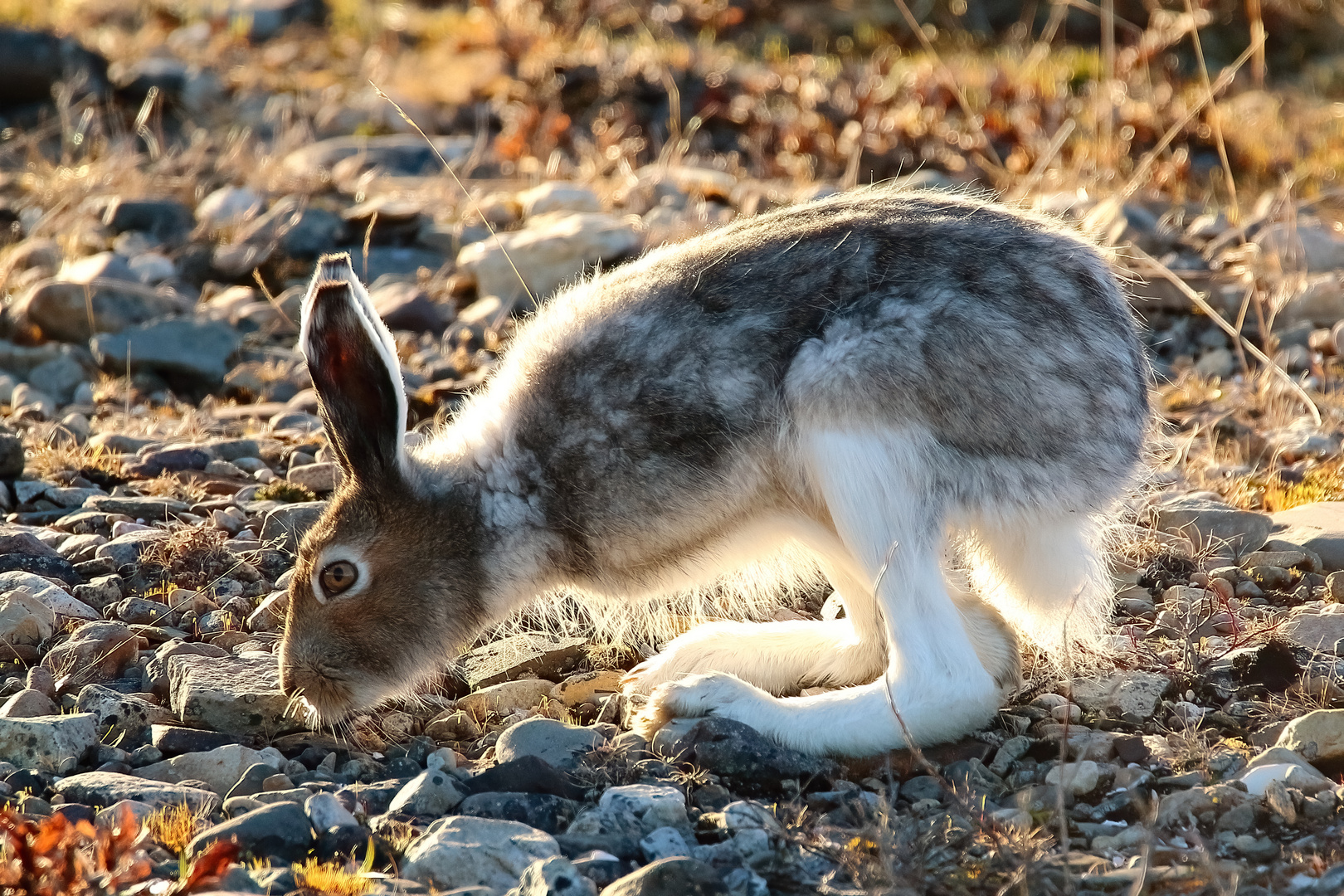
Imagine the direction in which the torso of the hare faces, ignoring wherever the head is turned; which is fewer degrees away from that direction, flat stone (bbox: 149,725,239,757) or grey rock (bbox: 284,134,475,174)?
the flat stone

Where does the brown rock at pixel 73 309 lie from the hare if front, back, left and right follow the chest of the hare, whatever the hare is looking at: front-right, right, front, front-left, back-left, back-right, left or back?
front-right

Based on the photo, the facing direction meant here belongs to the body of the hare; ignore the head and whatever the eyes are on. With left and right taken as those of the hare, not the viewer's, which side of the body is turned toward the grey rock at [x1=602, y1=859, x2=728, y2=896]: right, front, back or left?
left

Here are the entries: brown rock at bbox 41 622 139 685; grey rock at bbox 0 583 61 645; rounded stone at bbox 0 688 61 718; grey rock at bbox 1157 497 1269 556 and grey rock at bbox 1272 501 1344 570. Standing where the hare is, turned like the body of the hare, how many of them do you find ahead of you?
3

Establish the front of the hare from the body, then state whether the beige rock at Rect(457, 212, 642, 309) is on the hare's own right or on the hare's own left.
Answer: on the hare's own right

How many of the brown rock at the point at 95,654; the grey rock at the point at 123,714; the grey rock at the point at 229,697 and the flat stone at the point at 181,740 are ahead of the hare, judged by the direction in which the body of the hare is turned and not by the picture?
4

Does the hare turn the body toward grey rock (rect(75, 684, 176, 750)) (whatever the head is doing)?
yes

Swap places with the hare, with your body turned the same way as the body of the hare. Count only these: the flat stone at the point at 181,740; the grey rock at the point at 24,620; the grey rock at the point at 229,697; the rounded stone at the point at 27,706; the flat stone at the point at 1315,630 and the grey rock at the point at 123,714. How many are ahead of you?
5

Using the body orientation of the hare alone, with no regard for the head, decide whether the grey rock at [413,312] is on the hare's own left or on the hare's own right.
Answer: on the hare's own right

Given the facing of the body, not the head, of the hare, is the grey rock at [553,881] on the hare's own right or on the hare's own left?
on the hare's own left

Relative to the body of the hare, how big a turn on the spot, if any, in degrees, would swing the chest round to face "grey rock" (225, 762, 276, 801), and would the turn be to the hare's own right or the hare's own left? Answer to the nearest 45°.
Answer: approximately 45° to the hare's own left

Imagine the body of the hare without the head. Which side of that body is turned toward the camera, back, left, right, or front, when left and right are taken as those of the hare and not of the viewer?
left

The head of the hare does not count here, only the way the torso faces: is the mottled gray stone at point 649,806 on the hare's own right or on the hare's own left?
on the hare's own left

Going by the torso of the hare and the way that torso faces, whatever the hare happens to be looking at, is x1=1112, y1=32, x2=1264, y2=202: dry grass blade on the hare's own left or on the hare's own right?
on the hare's own right

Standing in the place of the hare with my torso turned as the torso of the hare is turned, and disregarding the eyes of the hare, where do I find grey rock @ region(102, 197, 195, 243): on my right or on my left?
on my right

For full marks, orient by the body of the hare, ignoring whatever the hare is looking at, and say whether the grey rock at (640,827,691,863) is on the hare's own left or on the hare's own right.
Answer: on the hare's own left
